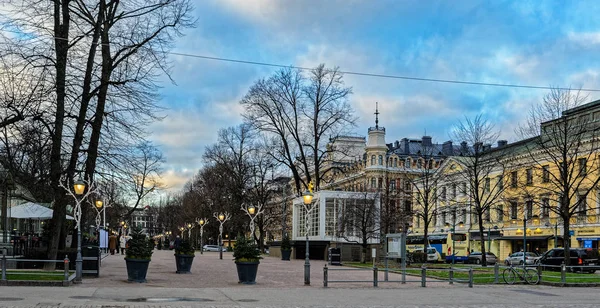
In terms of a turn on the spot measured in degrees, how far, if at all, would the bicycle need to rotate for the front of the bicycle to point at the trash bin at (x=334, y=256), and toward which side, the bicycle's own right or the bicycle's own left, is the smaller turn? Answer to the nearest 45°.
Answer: approximately 45° to the bicycle's own right

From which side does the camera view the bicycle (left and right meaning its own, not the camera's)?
left

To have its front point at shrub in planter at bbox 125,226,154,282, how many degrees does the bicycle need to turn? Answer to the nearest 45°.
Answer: approximately 45° to its left

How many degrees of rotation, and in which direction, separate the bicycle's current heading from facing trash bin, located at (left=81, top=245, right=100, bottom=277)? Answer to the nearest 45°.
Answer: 0° — it already faces it

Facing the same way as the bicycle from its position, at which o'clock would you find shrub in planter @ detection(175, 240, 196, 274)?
The shrub in planter is roughly at 12 o'clock from the bicycle.

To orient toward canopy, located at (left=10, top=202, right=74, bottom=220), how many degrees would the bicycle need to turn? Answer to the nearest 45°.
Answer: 0° — it already faces it
